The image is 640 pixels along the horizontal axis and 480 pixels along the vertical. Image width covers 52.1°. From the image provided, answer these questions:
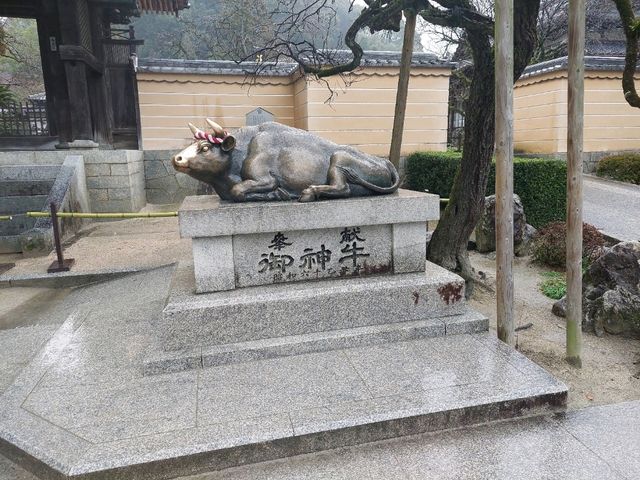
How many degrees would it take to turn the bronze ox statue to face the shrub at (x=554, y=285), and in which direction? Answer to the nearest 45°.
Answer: approximately 135° to its right

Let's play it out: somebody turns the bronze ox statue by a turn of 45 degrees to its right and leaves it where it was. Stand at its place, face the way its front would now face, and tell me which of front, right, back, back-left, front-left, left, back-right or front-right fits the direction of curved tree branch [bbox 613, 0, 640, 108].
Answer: back-right

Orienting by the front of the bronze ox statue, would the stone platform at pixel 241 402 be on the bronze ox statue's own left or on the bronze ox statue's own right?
on the bronze ox statue's own left

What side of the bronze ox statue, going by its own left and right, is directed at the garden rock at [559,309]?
back

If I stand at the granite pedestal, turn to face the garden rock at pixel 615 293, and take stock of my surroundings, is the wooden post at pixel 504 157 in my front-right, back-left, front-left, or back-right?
front-right

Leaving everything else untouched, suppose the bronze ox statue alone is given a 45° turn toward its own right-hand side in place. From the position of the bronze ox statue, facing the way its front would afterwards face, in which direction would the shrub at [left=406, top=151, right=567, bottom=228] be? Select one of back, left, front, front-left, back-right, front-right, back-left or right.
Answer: right

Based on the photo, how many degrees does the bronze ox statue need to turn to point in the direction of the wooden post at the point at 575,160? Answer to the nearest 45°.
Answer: approximately 180°

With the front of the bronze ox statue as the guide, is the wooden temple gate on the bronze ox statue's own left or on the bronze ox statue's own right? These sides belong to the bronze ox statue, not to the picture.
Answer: on the bronze ox statue's own right

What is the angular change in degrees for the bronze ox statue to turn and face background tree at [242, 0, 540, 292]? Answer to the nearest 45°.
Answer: approximately 135° to its right

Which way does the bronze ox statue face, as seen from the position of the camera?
facing to the left of the viewer

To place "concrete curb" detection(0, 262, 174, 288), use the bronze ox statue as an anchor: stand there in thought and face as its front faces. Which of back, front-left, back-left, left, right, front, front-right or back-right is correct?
front-right

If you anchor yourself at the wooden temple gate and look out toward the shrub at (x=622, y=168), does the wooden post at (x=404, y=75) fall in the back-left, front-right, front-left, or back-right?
front-right

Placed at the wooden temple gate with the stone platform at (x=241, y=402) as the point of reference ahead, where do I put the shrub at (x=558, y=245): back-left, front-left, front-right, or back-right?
front-left
